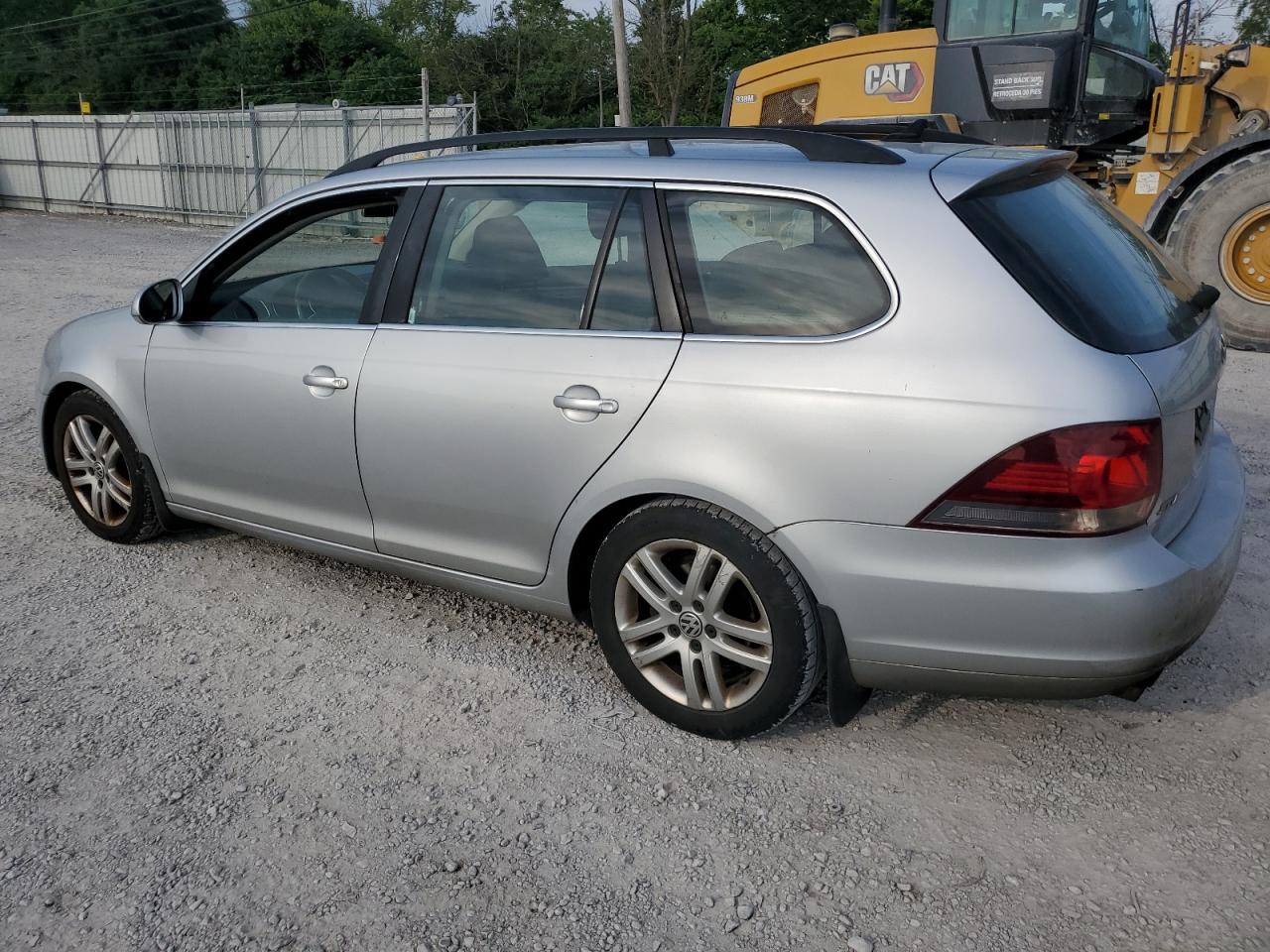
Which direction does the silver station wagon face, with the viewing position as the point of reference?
facing away from the viewer and to the left of the viewer

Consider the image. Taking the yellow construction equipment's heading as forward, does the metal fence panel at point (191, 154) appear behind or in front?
behind

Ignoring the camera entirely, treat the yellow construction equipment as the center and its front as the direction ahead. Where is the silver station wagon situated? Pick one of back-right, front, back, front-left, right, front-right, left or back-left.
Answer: right

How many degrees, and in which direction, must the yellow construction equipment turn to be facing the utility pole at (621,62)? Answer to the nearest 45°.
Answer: approximately 135° to its left

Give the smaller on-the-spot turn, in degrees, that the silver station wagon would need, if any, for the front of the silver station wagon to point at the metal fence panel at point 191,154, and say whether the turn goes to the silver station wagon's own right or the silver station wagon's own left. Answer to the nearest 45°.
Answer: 0° — it already faces it

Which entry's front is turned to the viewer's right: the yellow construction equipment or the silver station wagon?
the yellow construction equipment

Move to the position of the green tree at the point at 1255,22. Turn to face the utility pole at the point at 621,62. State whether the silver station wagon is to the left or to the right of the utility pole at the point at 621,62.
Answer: left

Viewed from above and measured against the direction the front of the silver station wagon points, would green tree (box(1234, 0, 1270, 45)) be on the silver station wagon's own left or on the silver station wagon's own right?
on the silver station wagon's own right

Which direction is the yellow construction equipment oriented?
to the viewer's right

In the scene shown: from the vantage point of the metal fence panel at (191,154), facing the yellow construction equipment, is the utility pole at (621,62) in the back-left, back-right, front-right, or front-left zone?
front-left

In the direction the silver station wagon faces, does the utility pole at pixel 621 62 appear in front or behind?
in front

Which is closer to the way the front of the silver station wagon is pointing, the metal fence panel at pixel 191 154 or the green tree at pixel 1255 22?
the metal fence panel

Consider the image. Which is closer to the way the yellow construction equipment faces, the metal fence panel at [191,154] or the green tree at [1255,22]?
the green tree
